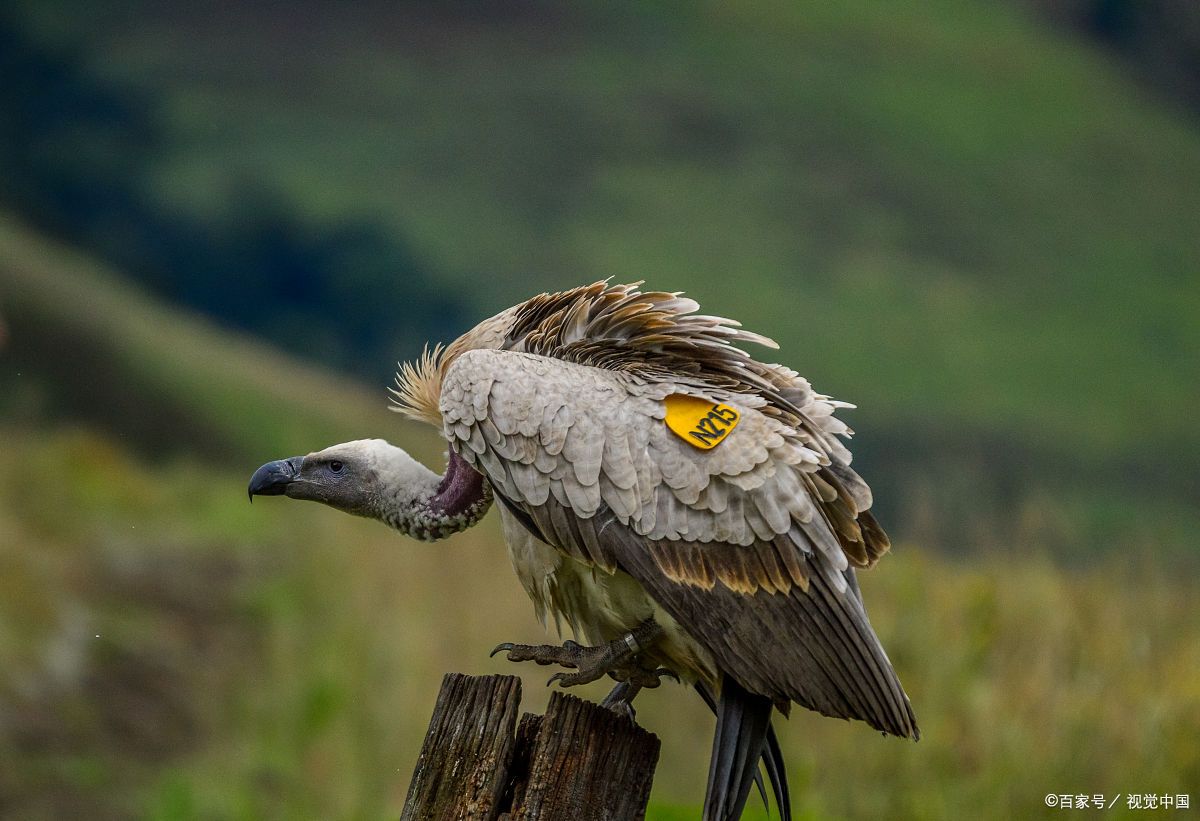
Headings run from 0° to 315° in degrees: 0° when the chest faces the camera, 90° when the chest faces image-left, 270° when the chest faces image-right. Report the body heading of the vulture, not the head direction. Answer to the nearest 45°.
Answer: approximately 90°
